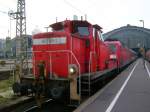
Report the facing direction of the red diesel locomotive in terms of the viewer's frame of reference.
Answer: facing the viewer and to the left of the viewer
